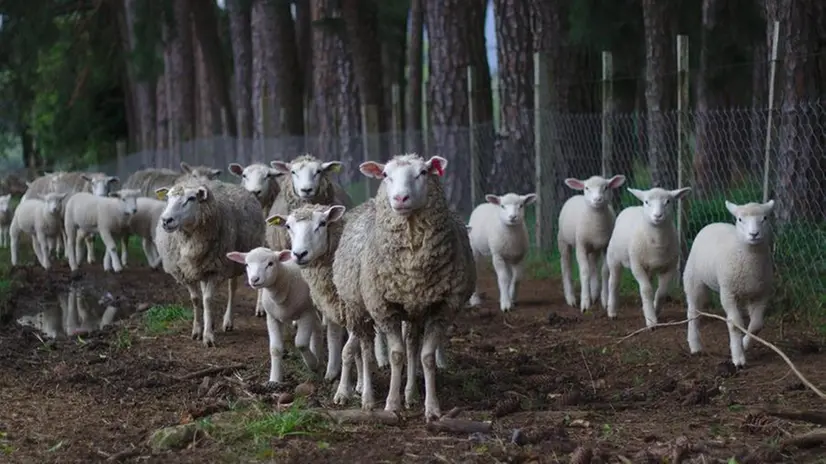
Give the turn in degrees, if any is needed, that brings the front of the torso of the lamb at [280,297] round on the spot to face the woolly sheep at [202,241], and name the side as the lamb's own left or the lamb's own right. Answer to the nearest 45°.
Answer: approximately 135° to the lamb's own right

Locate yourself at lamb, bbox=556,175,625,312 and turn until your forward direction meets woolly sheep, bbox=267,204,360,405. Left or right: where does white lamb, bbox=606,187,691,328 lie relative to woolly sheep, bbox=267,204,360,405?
left

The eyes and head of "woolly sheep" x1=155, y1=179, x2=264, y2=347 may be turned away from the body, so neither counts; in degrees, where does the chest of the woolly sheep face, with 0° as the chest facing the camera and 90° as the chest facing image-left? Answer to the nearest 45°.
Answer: approximately 45°

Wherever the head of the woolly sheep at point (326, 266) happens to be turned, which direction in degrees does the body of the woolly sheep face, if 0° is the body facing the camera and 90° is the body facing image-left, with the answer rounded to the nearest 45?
approximately 45°

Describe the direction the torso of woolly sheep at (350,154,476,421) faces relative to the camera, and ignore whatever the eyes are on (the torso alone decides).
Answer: toward the camera

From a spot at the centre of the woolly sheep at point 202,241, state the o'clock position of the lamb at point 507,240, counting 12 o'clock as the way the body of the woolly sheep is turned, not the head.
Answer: The lamb is roughly at 7 o'clock from the woolly sheep.

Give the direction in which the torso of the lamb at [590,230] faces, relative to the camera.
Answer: toward the camera

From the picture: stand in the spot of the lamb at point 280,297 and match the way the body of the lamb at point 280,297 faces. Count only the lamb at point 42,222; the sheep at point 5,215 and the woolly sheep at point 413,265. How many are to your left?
1

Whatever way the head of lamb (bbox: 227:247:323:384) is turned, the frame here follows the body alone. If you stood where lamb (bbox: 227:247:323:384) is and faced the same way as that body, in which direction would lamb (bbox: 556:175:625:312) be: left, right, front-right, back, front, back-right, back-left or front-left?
back

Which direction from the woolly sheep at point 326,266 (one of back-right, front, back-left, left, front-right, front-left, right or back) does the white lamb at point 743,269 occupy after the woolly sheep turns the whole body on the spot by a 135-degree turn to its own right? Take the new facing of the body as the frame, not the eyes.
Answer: right
